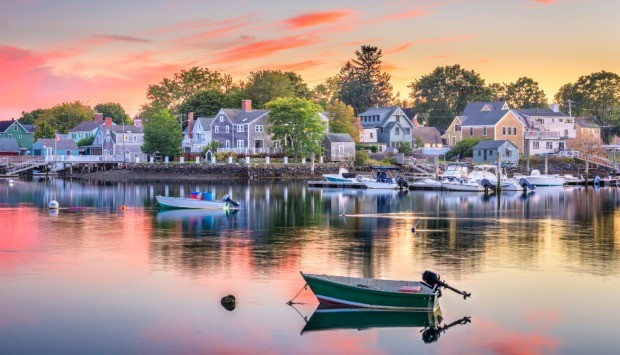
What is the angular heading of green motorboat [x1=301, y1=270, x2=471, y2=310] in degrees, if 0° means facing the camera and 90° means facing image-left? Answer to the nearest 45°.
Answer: approximately 90°
